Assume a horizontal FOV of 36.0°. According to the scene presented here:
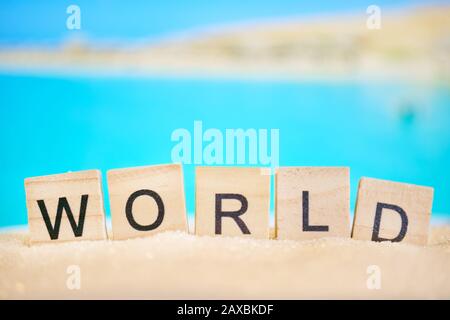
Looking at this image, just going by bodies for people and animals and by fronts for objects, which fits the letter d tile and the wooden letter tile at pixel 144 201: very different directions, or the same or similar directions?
same or similar directions

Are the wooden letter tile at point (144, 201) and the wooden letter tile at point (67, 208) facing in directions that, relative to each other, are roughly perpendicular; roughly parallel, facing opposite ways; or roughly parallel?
roughly parallel

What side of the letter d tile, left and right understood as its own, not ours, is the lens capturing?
front

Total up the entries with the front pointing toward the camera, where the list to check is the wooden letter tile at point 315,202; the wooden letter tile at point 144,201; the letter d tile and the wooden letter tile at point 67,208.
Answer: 4

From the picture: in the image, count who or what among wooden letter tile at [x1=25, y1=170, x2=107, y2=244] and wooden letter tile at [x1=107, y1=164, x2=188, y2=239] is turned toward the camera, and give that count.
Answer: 2

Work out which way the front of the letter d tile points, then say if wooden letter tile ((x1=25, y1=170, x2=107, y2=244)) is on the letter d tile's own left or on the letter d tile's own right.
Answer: on the letter d tile's own right

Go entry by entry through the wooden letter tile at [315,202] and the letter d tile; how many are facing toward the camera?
2

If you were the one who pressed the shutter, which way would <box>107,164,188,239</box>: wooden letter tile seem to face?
facing the viewer
